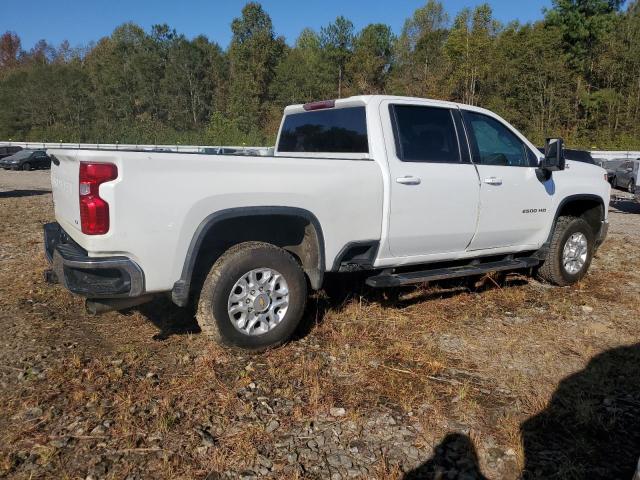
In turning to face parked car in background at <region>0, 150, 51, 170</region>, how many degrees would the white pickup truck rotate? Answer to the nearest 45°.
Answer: approximately 90° to its left

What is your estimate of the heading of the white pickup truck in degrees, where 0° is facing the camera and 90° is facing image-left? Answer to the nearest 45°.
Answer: approximately 225°

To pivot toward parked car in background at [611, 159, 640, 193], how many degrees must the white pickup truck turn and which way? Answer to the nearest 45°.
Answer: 0° — it already faces it

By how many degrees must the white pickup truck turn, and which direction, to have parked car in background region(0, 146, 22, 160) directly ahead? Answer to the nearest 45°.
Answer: approximately 90° to its left
